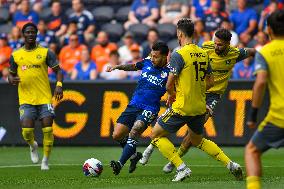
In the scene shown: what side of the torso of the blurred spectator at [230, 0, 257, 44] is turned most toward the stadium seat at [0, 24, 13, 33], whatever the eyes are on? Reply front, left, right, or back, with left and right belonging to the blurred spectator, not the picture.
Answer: right

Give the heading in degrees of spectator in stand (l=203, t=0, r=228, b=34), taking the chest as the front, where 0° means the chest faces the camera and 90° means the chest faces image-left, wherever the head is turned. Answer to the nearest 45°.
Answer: approximately 0°

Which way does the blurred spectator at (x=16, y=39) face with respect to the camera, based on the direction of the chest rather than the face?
toward the camera

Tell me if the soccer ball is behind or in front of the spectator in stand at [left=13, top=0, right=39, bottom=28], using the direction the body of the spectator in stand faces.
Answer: in front

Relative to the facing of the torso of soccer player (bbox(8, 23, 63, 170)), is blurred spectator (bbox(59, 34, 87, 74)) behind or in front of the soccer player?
behind

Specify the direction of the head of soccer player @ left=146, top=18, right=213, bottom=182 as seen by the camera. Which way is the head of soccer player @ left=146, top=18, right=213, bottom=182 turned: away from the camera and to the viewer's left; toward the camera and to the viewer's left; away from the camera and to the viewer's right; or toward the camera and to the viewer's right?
away from the camera and to the viewer's left

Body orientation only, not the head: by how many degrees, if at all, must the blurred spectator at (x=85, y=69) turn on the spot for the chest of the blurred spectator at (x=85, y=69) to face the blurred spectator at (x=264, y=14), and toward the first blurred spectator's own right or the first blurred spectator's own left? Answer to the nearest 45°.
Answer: approximately 90° to the first blurred spectator's own left

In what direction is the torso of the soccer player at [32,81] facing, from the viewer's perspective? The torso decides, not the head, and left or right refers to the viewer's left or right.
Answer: facing the viewer

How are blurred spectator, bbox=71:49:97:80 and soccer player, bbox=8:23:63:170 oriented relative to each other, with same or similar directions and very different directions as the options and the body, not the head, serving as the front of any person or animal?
same or similar directions

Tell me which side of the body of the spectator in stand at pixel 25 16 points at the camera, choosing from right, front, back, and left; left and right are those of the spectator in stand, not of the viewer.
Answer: front

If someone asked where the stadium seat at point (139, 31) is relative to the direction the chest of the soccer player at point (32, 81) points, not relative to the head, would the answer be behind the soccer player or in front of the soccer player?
behind

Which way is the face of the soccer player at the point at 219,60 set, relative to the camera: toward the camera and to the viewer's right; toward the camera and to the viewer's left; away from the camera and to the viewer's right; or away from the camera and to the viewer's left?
toward the camera and to the viewer's left

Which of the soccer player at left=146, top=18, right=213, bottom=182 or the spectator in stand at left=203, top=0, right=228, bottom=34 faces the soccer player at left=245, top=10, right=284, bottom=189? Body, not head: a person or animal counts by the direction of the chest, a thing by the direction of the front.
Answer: the spectator in stand

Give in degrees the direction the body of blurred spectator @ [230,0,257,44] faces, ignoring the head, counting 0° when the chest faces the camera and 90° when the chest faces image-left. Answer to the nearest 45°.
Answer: approximately 0°

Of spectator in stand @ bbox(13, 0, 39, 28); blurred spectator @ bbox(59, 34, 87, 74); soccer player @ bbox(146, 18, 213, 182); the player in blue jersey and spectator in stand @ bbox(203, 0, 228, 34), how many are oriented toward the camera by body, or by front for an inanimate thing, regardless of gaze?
4
